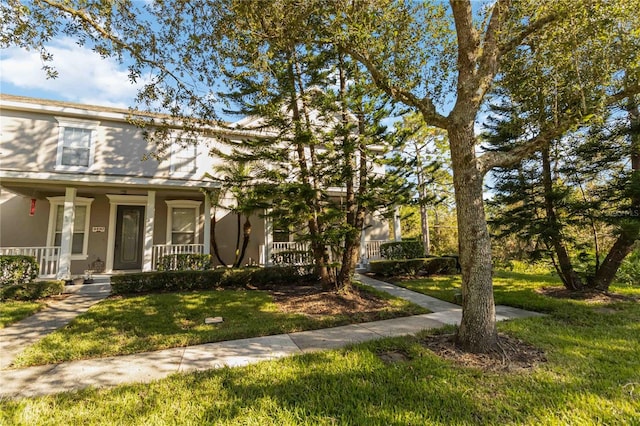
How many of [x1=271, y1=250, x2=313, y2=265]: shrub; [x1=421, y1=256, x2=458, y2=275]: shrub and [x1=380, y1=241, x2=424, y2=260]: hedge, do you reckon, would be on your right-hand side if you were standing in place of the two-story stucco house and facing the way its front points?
0

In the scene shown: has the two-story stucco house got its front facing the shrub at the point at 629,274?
no

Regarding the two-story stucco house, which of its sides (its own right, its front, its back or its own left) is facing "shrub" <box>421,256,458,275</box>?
left

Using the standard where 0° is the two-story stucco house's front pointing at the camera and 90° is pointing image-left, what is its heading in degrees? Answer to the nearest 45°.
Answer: approximately 0°

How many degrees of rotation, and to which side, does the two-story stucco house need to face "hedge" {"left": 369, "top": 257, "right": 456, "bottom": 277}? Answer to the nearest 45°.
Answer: approximately 90° to its left

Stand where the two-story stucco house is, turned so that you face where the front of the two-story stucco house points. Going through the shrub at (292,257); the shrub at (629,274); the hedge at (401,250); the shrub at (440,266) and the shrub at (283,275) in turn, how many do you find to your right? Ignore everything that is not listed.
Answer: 0

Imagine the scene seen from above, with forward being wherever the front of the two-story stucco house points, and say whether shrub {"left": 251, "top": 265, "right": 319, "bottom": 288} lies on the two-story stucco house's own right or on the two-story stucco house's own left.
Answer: on the two-story stucco house's own left

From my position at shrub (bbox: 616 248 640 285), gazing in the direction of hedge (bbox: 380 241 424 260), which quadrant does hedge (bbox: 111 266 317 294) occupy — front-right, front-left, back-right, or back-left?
front-left

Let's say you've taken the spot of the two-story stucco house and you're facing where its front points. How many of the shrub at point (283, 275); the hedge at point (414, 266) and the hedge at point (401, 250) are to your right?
0

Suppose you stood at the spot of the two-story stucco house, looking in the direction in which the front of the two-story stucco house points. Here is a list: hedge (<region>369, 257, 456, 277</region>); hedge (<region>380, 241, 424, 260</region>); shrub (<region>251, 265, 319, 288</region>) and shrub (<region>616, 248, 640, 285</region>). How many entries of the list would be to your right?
0

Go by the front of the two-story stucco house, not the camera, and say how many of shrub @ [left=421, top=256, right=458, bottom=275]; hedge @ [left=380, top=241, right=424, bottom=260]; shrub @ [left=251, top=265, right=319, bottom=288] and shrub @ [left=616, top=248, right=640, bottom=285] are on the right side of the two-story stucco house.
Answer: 0
